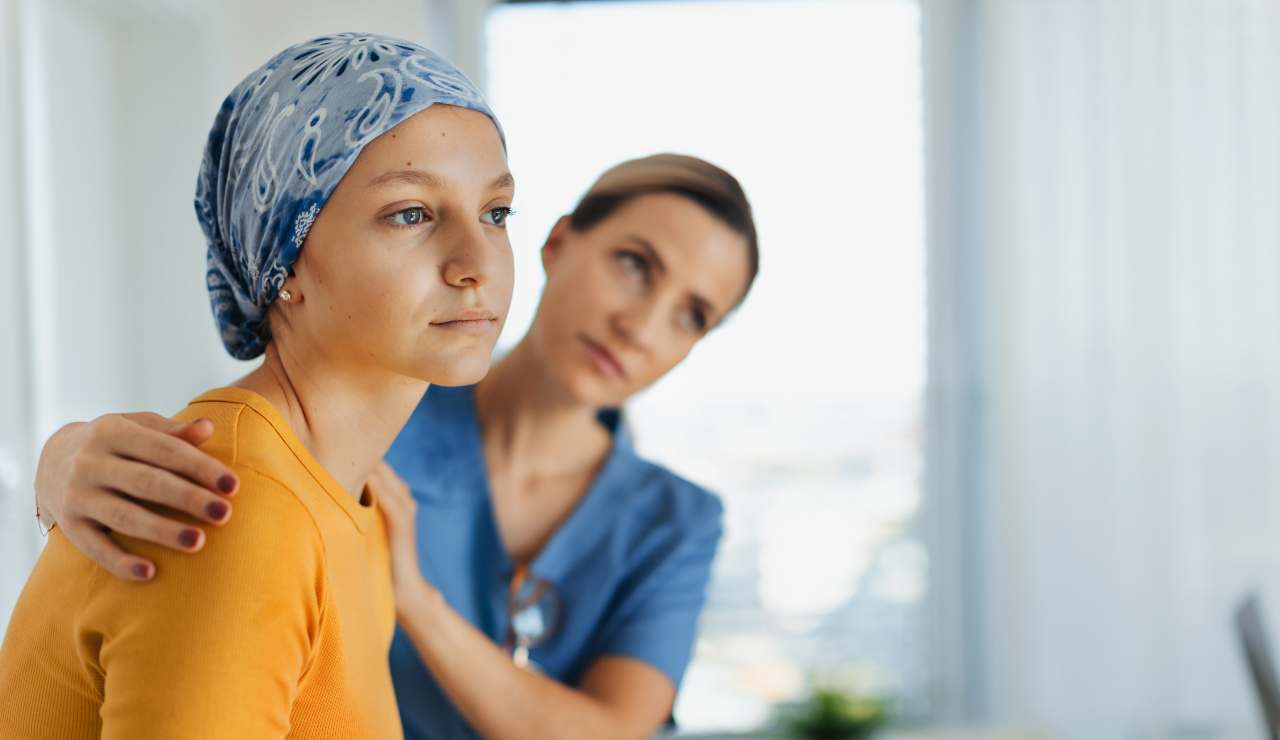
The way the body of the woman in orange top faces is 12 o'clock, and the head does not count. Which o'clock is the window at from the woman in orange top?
The window is roughly at 10 o'clock from the woman in orange top.

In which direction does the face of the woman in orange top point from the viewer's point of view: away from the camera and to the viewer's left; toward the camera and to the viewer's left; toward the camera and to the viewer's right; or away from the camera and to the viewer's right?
toward the camera and to the viewer's right

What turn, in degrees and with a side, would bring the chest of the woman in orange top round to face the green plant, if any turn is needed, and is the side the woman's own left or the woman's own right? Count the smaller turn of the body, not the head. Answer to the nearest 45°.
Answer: approximately 45° to the woman's own left

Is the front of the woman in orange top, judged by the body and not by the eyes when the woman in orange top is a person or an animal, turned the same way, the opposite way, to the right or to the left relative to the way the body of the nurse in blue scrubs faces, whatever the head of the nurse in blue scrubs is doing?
to the left

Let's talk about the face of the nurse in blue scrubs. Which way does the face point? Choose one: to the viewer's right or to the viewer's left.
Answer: to the viewer's left

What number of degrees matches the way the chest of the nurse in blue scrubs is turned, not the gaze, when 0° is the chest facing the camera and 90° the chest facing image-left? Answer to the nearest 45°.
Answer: approximately 0°

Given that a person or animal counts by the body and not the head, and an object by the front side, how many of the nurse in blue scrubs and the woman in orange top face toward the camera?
1

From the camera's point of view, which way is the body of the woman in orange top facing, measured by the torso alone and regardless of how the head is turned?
to the viewer's right
